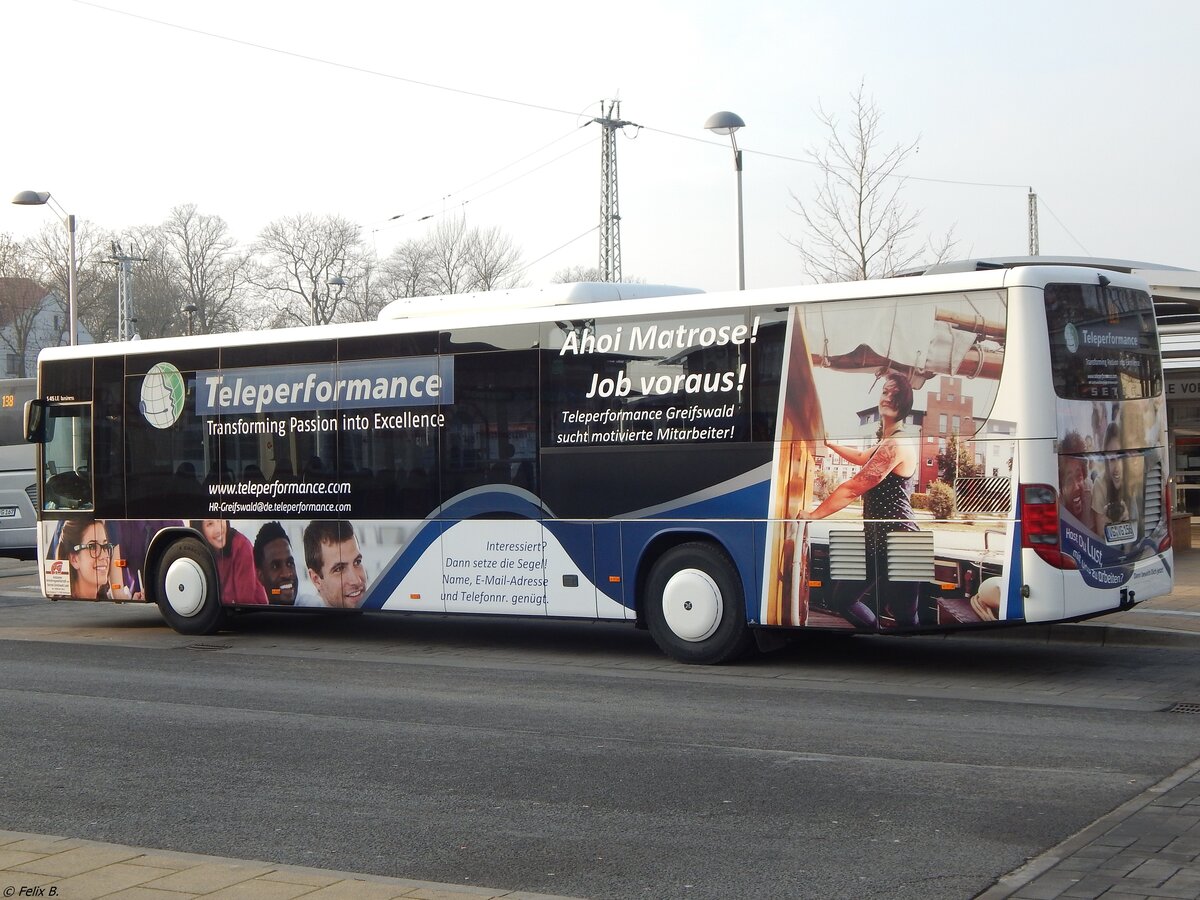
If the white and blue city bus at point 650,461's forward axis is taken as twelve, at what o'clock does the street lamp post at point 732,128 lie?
The street lamp post is roughly at 2 o'clock from the white and blue city bus.

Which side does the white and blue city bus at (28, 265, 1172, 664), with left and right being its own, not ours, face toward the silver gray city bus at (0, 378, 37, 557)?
front

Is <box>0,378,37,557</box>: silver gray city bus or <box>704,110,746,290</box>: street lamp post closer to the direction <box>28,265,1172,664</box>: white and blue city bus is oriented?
the silver gray city bus

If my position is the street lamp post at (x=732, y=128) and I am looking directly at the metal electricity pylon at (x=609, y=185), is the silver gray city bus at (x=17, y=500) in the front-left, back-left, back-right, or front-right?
front-left

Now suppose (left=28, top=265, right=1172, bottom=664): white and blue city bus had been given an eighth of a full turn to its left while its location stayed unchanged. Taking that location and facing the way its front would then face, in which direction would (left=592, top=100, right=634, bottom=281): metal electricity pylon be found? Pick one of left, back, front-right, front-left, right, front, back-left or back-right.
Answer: right

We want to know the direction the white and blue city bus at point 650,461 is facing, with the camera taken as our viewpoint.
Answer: facing away from the viewer and to the left of the viewer
